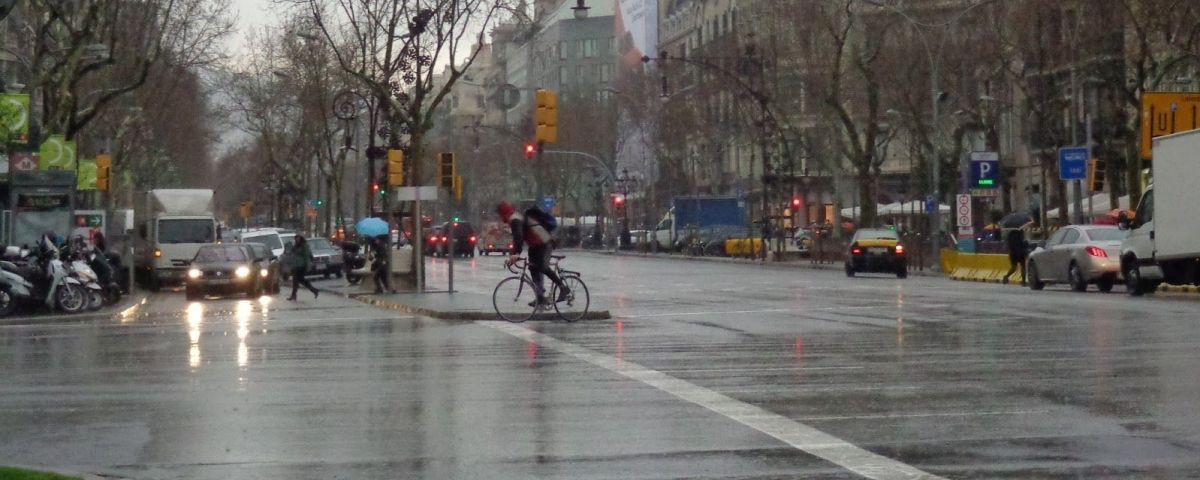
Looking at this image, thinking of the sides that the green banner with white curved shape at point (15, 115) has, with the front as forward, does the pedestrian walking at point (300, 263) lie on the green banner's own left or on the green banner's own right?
on the green banner's own left

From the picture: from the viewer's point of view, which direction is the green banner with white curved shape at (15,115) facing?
toward the camera

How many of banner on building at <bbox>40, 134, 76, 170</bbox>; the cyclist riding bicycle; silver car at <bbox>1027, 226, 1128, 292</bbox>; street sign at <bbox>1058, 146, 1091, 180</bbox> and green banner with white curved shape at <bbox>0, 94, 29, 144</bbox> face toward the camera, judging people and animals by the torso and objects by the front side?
3

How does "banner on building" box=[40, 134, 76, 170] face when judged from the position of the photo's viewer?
facing the viewer

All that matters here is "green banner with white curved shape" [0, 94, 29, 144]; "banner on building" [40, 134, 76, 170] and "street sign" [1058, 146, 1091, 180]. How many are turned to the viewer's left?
0

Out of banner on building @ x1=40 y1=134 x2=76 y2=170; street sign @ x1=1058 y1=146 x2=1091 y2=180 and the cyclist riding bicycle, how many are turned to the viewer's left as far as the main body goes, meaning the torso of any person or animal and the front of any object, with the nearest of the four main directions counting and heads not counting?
1

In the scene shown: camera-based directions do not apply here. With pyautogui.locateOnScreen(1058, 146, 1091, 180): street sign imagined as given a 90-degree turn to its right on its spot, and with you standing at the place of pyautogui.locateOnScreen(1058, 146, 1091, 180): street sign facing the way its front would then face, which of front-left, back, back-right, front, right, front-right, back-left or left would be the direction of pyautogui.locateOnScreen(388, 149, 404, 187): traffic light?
front-left

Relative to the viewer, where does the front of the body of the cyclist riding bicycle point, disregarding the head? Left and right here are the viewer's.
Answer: facing to the left of the viewer

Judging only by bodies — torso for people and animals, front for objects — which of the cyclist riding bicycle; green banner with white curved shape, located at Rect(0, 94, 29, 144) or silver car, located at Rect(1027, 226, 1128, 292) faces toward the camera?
the green banner with white curved shape

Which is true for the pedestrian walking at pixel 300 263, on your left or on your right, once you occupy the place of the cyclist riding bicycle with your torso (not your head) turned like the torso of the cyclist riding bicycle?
on your right

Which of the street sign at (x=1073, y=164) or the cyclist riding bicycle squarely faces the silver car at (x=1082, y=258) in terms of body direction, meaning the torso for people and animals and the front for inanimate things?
the street sign

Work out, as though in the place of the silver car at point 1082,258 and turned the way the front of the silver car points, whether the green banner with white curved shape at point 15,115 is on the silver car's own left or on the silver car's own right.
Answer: on the silver car's own left
